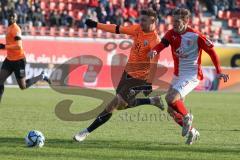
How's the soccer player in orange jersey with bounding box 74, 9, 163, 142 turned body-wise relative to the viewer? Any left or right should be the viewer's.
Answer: facing the viewer and to the left of the viewer

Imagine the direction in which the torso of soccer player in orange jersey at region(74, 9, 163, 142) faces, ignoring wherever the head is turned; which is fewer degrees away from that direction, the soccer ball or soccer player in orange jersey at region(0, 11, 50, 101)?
the soccer ball

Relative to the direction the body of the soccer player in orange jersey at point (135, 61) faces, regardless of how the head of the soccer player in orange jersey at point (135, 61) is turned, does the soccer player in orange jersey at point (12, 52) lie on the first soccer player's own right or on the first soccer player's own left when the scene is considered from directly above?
on the first soccer player's own right

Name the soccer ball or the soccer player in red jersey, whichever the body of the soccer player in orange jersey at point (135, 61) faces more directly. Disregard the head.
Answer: the soccer ball

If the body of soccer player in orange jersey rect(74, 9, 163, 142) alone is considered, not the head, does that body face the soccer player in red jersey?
no

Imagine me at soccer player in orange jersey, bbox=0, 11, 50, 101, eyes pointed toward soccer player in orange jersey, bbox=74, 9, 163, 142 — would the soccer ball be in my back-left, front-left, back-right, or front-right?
front-right

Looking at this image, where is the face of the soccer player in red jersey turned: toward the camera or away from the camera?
toward the camera

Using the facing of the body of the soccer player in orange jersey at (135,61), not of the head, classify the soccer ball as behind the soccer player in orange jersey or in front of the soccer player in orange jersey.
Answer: in front
